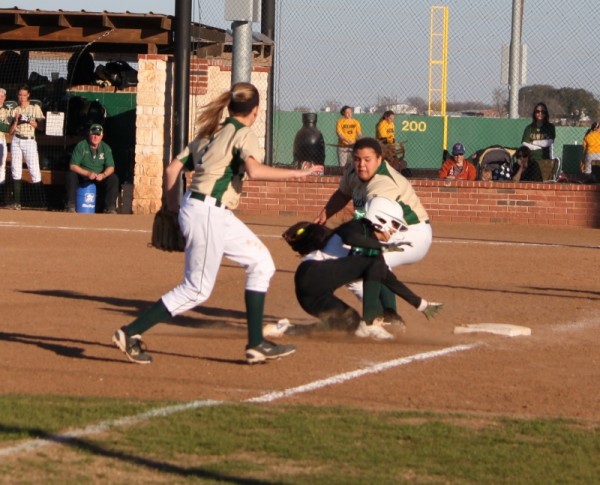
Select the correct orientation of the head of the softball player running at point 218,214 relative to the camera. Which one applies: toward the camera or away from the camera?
away from the camera

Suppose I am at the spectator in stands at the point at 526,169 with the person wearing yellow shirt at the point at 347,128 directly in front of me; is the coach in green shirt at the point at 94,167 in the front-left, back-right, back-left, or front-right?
front-left

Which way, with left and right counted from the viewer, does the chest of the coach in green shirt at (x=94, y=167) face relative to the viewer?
facing the viewer

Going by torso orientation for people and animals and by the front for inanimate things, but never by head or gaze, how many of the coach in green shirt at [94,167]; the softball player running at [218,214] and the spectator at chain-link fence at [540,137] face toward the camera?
2

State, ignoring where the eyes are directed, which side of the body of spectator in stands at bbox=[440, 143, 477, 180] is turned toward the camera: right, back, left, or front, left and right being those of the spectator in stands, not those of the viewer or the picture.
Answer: front

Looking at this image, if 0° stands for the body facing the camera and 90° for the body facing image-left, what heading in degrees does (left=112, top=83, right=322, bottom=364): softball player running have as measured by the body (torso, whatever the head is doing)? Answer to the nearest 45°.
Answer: approximately 225°

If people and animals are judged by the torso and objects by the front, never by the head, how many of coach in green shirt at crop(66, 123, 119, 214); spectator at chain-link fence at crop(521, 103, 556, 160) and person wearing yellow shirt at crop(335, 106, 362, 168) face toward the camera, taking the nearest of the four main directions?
3

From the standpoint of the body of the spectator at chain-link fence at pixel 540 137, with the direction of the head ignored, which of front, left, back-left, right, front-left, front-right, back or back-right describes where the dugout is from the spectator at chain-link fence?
right

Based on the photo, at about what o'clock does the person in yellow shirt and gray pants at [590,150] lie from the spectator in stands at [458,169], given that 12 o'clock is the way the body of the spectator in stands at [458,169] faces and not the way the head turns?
the person in yellow shirt and gray pants at [590,150] is roughly at 8 o'clock from the spectator in stands at [458,169].

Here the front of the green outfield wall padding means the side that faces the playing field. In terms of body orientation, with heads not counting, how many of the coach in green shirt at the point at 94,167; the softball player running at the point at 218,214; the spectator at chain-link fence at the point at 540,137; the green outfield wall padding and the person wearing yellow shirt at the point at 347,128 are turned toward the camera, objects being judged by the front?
4

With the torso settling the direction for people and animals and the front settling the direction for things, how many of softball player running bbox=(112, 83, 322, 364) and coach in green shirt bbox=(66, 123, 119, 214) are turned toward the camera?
1
